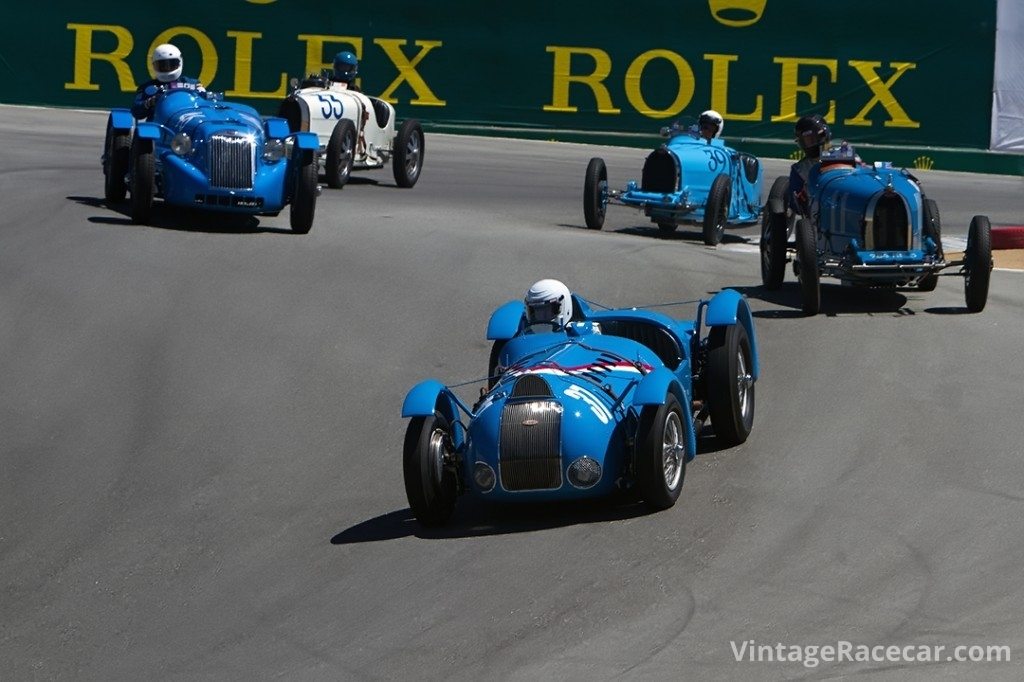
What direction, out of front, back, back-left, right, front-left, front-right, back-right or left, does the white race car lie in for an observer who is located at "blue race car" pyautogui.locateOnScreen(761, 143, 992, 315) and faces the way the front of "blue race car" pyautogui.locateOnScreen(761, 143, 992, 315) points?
back-right

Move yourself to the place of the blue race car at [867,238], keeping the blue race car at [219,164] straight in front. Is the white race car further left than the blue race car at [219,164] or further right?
right

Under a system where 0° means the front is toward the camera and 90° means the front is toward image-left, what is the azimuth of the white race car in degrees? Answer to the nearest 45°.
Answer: approximately 45°

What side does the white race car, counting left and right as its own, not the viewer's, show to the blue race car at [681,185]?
left

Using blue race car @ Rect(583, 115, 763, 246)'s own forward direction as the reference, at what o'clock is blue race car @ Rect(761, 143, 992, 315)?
blue race car @ Rect(761, 143, 992, 315) is roughly at 10 o'clock from blue race car @ Rect(583, 115, 763, 246).

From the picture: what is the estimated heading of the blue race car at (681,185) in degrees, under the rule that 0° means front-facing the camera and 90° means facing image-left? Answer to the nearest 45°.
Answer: approximately 45°

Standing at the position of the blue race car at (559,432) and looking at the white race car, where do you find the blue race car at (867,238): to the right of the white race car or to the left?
right
